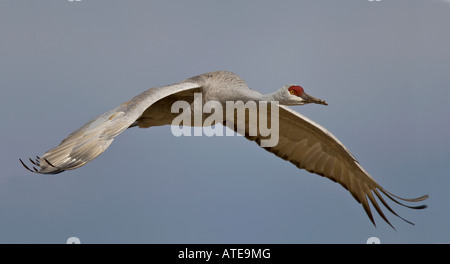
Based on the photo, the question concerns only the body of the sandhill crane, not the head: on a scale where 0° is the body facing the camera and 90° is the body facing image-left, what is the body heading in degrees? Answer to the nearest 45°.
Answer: approximately 315°
